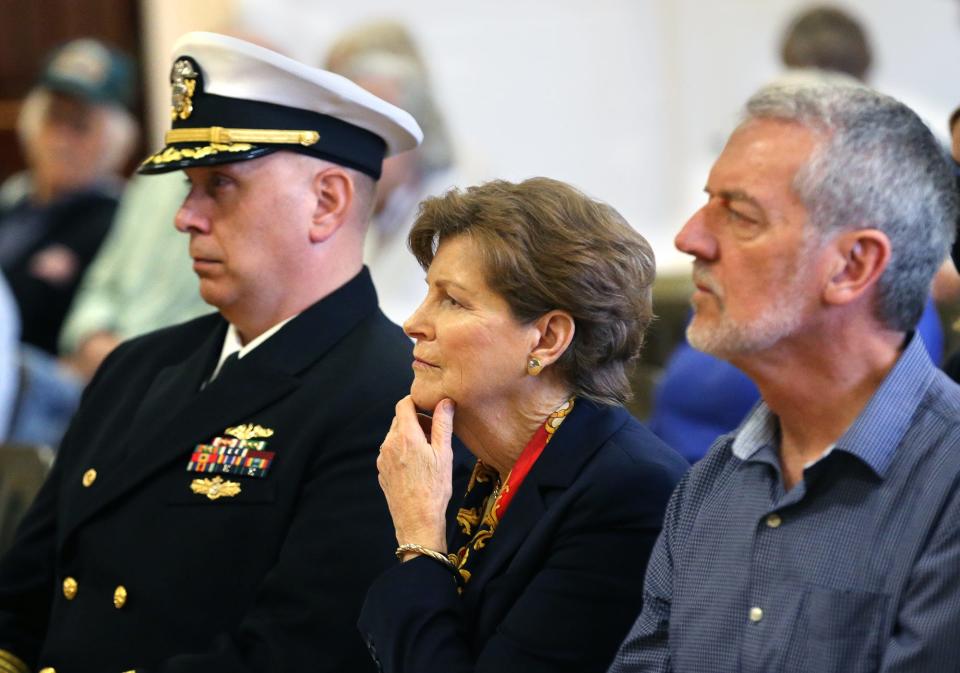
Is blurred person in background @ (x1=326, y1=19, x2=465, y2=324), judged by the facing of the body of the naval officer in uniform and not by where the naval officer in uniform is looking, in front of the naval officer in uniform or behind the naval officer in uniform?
behind

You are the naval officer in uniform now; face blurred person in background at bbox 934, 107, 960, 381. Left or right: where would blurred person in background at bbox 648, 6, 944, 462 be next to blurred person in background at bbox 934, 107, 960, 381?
left

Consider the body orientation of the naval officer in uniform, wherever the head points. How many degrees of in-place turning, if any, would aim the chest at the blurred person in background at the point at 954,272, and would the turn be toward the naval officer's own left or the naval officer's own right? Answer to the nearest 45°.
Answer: approximately 135° to the naval officer's own left

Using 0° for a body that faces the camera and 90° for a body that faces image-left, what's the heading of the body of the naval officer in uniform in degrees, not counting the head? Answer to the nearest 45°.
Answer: approximately 45°

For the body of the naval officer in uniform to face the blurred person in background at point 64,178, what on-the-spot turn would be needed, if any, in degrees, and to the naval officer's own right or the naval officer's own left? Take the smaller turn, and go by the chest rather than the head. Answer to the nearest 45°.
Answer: approximately 135° to the naval officer's own right

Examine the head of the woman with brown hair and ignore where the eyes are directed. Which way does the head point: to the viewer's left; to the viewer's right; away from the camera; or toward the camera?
to the viewer's left

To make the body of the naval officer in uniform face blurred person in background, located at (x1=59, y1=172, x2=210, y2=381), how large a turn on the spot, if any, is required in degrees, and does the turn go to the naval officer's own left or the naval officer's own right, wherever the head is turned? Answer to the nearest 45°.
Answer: approximately 135° to the naval officer's own right

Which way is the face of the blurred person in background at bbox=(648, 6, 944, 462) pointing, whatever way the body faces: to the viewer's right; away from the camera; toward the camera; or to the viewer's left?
away from the camera

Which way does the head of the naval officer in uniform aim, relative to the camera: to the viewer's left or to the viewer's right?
to the viewer's left
